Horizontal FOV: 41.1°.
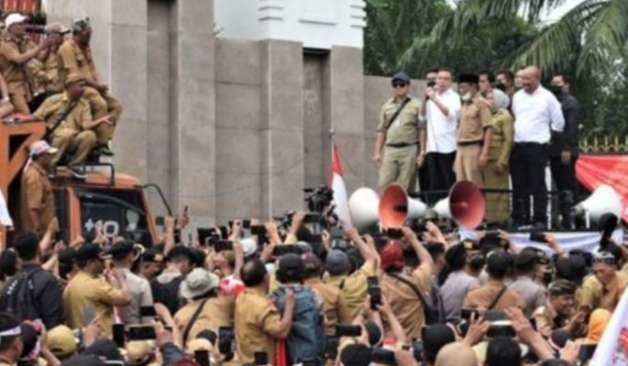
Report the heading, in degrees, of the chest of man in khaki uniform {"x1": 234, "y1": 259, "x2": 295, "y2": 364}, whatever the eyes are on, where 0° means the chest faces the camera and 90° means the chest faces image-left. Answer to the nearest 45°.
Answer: approximately 225°

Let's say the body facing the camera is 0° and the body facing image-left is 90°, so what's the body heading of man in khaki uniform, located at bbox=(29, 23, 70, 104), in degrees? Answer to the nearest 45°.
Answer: approximately 270°

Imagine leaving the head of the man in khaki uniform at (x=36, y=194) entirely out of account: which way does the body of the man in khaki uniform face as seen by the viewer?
to the viewer's right

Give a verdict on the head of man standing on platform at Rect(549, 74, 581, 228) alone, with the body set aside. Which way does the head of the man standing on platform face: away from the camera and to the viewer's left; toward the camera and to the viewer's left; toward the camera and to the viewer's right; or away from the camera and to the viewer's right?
toward the camera and to the viewer's left

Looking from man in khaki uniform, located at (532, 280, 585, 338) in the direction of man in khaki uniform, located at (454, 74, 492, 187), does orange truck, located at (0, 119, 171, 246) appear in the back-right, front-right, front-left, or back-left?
front-left

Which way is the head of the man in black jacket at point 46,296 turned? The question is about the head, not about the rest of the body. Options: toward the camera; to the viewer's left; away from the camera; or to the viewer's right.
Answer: away from the camera

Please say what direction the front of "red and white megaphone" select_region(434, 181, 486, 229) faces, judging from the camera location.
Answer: facing the viewer and to the right of the viewer

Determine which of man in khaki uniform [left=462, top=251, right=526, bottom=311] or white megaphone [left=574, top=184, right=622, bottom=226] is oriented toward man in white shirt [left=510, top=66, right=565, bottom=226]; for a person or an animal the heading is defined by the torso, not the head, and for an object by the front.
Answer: the man in khaki uniform

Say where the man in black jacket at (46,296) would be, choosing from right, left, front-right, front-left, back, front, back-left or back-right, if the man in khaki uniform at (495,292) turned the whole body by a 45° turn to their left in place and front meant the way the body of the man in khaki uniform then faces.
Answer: front-left

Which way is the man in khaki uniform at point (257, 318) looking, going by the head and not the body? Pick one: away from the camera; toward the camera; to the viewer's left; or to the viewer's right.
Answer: away from the camera

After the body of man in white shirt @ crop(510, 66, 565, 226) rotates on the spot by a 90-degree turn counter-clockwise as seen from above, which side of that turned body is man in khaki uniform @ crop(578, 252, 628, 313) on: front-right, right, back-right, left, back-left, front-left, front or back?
front-right

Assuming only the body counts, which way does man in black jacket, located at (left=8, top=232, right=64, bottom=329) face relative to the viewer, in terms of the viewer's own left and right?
facing away from the viewer and to the right of the viewer

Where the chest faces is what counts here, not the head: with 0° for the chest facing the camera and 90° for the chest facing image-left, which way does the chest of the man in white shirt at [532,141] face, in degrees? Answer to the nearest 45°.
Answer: approximately 45°
